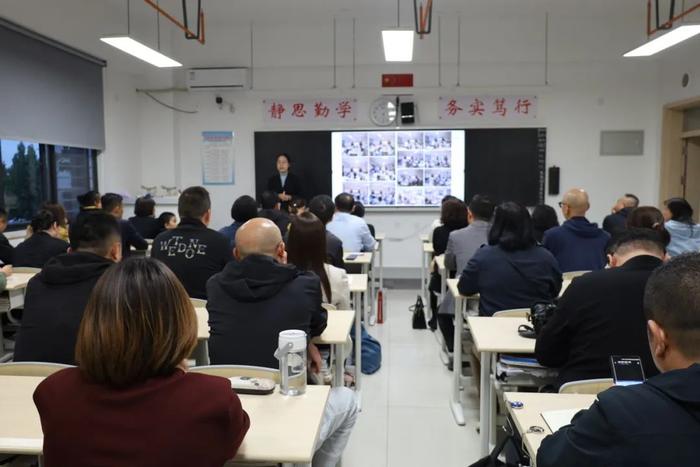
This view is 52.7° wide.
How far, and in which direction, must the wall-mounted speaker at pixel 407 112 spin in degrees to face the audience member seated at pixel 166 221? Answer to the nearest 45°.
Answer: approximately 45° to its right

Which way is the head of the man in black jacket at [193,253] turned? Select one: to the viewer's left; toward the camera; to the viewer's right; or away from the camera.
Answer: away from the camera

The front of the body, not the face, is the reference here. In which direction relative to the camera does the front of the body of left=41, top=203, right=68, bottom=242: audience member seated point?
away from the camera

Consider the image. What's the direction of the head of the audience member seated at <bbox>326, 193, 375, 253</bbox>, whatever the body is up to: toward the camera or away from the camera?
away from the camera

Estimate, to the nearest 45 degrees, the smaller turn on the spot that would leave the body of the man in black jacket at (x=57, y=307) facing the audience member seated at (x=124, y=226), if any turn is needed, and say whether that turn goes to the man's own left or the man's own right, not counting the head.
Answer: approximately 45° to the man's own left

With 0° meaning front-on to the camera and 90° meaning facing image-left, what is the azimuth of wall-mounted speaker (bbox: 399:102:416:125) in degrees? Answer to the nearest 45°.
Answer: approximately 0°

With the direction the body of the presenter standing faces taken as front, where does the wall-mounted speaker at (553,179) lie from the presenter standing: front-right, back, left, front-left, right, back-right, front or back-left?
left

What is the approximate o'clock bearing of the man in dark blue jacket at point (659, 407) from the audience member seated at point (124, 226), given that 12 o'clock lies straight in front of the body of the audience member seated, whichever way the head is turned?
The man in dark blue jacket is roughly at 4 o'clock from the audience member seated.

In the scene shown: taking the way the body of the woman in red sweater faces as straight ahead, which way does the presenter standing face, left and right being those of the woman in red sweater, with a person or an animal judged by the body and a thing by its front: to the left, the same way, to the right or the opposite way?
the opposite way

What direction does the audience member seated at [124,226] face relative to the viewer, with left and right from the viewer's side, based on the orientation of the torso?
facing away from the viewer and to the right of the viewer

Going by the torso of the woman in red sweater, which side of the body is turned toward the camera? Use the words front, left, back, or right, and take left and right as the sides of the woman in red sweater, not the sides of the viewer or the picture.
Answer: back

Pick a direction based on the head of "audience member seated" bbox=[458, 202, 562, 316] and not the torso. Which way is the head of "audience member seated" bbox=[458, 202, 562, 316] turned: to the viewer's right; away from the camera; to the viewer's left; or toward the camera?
away from the camera

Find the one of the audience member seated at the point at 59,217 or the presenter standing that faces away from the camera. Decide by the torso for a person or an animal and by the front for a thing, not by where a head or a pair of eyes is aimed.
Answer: the audience member seated

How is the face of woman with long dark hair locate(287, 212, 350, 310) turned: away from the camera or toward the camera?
away from the camera

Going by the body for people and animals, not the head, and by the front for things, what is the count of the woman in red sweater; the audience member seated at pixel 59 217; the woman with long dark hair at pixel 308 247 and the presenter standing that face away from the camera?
3
